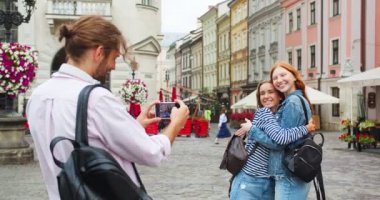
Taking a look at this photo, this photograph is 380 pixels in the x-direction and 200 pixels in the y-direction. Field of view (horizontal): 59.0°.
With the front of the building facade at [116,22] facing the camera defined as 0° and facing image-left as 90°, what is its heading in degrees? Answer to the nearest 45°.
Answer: approximately 0°

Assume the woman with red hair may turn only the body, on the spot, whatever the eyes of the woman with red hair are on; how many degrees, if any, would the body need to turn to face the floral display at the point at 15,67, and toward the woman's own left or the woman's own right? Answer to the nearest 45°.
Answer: approximately 45° to the woman's own right

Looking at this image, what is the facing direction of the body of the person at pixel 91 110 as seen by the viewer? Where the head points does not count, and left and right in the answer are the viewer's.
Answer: facing away from the viewer and to the right of the viewer

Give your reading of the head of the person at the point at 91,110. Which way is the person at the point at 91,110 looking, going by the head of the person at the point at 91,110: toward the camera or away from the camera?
away from the camera

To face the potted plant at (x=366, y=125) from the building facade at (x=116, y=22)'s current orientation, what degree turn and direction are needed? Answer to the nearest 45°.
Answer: approximately 45° to its left

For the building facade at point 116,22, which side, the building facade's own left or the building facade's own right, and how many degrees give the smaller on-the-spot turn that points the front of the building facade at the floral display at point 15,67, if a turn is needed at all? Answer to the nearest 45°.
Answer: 0° — it already faces it
